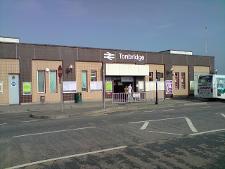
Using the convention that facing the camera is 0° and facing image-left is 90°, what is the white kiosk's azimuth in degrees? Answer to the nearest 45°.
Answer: approximately 45°

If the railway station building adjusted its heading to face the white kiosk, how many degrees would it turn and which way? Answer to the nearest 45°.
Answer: approximately 45° to its left

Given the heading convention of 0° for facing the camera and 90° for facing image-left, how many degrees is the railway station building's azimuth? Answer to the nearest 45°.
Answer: approximately 315°

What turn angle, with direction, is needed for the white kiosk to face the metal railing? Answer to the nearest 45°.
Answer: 0° — it already faces it
